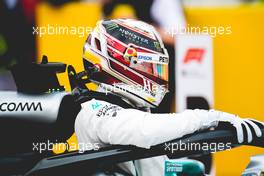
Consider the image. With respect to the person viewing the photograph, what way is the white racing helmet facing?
facing to the right of the viewer
